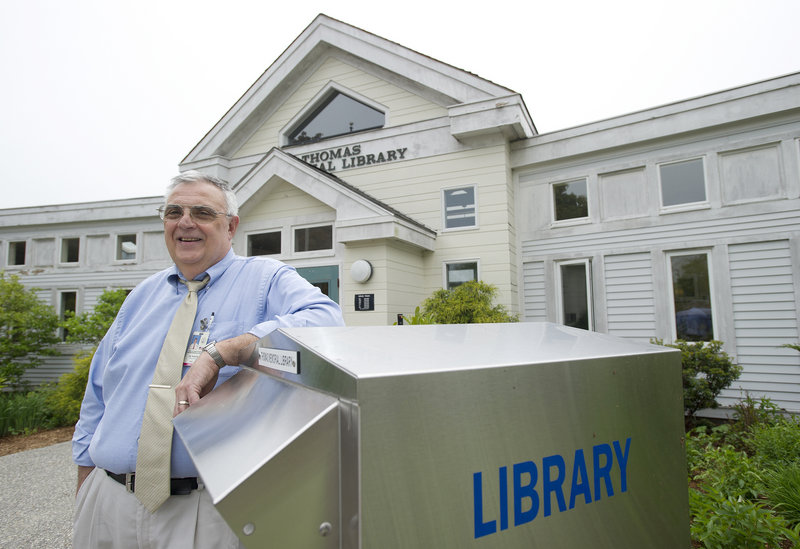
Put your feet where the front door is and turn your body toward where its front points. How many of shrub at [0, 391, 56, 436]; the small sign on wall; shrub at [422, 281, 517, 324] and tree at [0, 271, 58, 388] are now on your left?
2

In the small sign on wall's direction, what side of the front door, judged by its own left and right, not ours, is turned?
left

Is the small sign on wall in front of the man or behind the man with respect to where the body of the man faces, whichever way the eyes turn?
behind

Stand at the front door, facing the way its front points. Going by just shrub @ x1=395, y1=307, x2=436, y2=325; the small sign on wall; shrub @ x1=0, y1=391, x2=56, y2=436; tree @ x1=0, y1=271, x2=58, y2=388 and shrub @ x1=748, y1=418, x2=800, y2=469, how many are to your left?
3

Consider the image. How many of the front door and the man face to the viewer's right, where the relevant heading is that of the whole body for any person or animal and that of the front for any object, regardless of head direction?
0

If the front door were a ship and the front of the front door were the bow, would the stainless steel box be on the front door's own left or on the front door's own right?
on the front door's own left

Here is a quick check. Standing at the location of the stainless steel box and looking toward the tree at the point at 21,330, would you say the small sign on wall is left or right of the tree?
right

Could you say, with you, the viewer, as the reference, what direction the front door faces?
facing the viewer and to the left of the viewer

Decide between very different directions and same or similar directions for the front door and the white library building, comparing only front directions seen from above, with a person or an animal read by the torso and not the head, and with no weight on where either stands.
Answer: same or similar directions

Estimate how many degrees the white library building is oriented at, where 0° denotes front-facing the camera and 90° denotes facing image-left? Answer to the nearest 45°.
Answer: approximately 45°

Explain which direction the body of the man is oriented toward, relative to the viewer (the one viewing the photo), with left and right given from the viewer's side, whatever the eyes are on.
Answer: facing the viewer

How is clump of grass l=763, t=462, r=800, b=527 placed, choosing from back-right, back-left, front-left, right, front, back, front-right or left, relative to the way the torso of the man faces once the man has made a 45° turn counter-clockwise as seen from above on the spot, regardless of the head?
front-left

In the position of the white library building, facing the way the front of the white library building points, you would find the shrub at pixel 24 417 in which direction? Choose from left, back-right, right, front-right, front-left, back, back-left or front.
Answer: front-right
